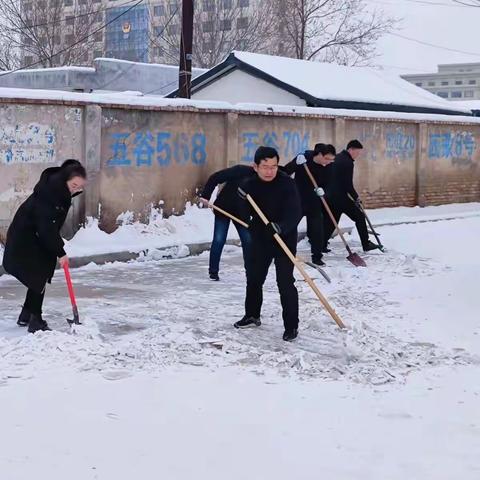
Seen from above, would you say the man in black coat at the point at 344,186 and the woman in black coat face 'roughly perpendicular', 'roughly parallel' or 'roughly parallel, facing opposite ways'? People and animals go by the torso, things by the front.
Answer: roughly parallel

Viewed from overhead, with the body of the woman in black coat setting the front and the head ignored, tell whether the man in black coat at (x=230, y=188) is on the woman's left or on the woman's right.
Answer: on the woman's left

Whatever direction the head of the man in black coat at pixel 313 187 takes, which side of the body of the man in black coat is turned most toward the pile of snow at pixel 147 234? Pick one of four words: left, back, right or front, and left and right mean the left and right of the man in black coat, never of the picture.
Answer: back

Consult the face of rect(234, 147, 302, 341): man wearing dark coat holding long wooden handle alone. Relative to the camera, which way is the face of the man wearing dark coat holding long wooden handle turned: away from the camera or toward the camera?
toward the camera

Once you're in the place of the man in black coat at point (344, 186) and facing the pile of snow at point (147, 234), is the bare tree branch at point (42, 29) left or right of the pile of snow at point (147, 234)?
right

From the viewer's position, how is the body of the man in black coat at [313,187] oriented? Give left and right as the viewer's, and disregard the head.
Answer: facing the viewer and to the right of the viewer

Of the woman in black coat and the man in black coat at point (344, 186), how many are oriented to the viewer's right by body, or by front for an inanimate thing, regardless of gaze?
2

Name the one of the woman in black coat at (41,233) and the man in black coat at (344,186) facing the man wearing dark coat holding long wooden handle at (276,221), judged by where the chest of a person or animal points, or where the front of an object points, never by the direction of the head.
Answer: the woman in black coat

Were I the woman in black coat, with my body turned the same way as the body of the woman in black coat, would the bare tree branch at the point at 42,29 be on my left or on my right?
on my left

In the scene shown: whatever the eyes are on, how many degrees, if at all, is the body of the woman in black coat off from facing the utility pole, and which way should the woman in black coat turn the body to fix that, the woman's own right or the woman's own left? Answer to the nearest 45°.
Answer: approximately 90° to the woman's own left

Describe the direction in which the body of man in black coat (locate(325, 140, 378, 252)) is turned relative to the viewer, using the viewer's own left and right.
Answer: facing to the right of the viewer

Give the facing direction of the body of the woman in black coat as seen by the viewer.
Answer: to the viewer's right

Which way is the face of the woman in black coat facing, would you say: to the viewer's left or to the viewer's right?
to the viewer's right
